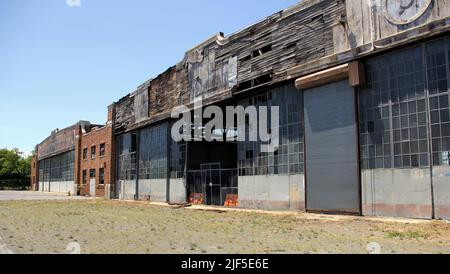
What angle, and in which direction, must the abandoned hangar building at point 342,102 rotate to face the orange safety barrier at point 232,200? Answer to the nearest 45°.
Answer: approximately 90° to its right

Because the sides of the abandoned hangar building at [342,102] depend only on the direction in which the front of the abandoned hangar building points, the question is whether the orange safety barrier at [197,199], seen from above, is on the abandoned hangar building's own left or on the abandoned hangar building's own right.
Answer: on the abandoned hangar building's own right

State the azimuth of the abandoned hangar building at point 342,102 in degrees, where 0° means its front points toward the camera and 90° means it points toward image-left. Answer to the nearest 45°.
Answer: approximately 45°
